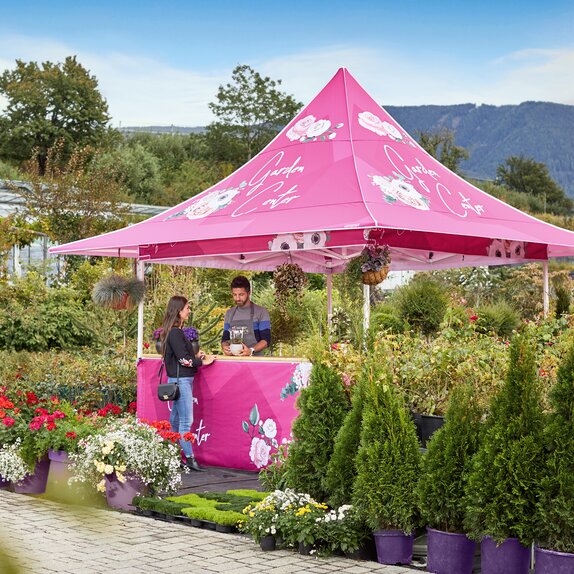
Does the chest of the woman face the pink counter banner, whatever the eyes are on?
yes

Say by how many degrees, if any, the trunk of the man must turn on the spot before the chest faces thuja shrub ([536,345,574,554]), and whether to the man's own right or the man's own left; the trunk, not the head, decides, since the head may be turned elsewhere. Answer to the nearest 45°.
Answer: approximately 45° to the man's own left

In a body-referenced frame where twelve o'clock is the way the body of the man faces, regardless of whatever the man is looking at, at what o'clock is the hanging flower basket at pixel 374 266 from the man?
The hanging flower basket is roughly at 9 o'clock from the man.

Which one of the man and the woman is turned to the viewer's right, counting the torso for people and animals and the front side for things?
the woman

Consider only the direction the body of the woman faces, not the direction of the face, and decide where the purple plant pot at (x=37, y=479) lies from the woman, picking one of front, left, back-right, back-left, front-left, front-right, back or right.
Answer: back-right

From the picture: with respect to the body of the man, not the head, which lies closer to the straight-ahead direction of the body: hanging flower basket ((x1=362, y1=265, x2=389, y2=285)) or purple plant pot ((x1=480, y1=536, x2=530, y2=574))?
the purple plant pot

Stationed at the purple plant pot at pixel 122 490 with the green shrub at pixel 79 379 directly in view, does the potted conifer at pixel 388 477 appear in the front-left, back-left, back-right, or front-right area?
back-right

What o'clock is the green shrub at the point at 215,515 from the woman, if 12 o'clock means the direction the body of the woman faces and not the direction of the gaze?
The green shrub is roughly at 3 o'clock from the woman.

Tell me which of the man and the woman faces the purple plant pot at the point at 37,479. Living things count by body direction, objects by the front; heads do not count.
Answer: the man

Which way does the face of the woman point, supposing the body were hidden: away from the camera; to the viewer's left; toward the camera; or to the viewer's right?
to the viewer's right

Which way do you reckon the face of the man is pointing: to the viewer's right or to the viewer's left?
to the viewer's left

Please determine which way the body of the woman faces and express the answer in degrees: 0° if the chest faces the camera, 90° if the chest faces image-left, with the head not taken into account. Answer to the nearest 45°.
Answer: approximately 270°

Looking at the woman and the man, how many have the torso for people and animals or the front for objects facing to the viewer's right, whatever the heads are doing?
1

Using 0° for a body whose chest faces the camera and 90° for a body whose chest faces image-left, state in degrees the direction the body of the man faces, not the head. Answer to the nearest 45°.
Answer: approximately 45°
